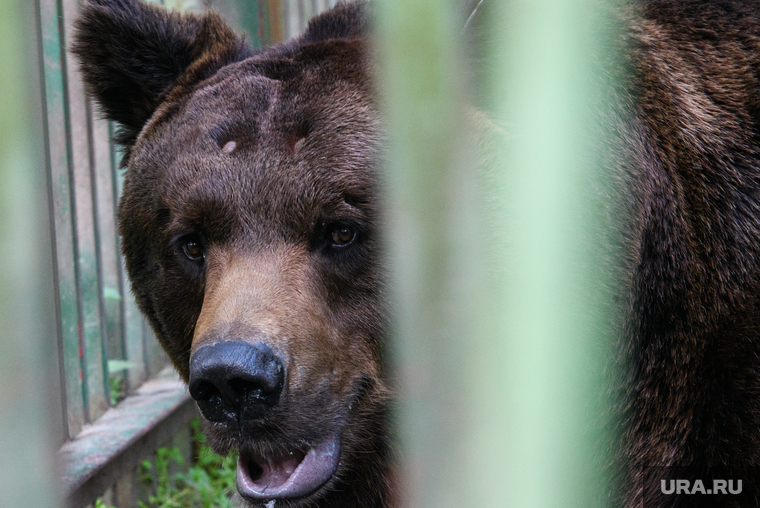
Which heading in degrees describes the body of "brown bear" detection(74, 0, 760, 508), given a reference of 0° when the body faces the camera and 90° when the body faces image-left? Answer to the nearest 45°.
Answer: approximately 45°

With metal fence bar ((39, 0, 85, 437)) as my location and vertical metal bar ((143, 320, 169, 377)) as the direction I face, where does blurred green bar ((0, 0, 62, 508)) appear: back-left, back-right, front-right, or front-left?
back-right

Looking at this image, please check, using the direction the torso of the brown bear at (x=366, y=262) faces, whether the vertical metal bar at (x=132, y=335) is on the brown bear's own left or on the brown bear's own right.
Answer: on the brown bear's own right

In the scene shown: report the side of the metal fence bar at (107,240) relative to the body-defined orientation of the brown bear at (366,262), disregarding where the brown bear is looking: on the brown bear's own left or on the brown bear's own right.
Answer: on the brown bear's own right

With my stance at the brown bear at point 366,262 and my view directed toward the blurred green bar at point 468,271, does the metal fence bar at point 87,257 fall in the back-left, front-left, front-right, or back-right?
back-right

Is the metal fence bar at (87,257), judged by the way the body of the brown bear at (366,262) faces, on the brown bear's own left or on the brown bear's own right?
on the brown bear's own right
